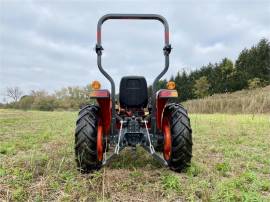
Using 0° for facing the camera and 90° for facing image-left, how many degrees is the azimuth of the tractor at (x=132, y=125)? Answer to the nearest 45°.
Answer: approximately 180°
